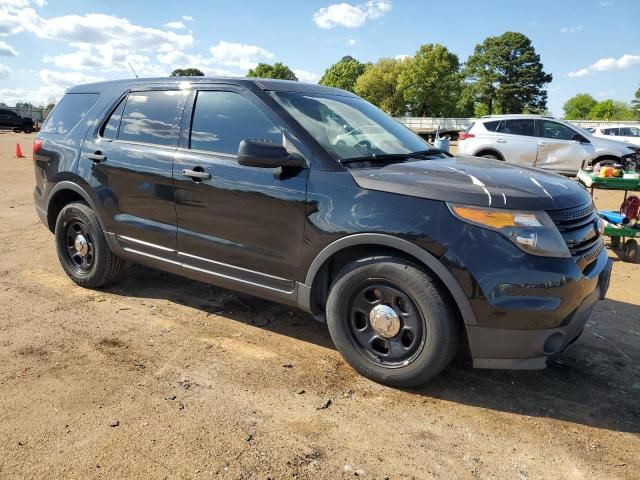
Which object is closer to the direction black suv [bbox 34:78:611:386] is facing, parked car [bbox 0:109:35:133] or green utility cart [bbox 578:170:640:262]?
the green utility cart

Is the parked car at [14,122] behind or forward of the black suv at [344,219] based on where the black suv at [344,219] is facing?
behind

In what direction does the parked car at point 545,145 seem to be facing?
to the viewer's right

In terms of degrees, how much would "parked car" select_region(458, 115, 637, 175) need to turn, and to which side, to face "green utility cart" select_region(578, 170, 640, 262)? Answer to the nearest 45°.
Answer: approximately 90° to its right

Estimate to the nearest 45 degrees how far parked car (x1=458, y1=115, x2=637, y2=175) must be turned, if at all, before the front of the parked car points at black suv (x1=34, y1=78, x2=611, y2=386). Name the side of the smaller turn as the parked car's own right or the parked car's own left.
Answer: approximately 90° to the parked car's own right

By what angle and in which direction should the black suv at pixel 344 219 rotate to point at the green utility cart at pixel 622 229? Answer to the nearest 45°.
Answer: approximately 90° to its left

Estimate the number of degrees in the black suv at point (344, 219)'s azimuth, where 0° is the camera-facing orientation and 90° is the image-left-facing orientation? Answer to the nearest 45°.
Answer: approximately 315°
